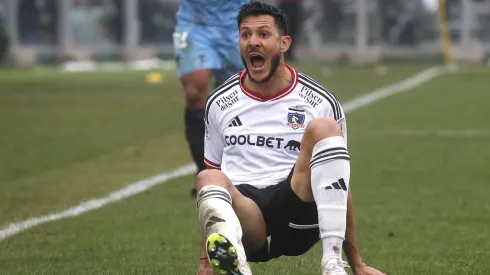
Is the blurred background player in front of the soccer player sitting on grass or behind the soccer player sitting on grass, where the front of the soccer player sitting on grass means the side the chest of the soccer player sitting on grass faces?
behind

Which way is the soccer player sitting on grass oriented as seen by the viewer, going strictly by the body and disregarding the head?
toward the camera
